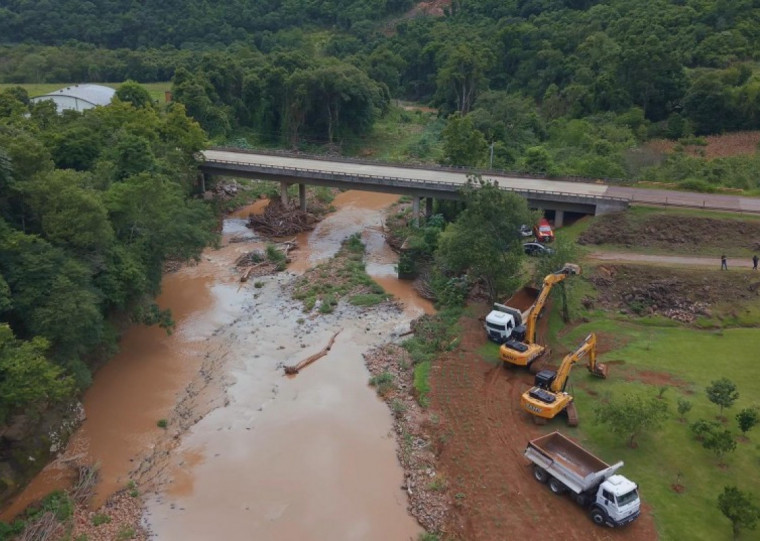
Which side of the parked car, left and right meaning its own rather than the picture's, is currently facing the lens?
right

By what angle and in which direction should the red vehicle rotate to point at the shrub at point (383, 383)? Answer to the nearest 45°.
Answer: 0° — it already faces it

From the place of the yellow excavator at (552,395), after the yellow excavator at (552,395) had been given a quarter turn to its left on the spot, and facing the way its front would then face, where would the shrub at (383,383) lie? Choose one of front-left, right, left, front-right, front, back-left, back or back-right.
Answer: front-left

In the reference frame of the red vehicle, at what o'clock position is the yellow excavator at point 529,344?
The yellow excavator is roughly at 12 o'clock from the red vehicle.

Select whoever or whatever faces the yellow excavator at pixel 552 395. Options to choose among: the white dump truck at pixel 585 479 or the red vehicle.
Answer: the red vehicle

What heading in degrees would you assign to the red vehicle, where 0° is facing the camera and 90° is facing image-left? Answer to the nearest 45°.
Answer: approximately 0°

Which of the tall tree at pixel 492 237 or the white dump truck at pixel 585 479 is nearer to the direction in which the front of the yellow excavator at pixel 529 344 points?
the tall tree

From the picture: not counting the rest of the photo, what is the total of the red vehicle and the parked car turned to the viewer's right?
1

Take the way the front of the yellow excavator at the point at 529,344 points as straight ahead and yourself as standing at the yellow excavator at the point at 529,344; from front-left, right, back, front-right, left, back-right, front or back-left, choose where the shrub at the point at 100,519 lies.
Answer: back

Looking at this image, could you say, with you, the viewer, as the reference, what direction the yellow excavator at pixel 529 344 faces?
facing away from the viewer and to the right of the viewer

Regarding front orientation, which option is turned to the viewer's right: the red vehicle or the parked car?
the parked car

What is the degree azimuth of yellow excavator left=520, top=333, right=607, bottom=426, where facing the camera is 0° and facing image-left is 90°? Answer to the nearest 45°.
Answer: approximately 225°
